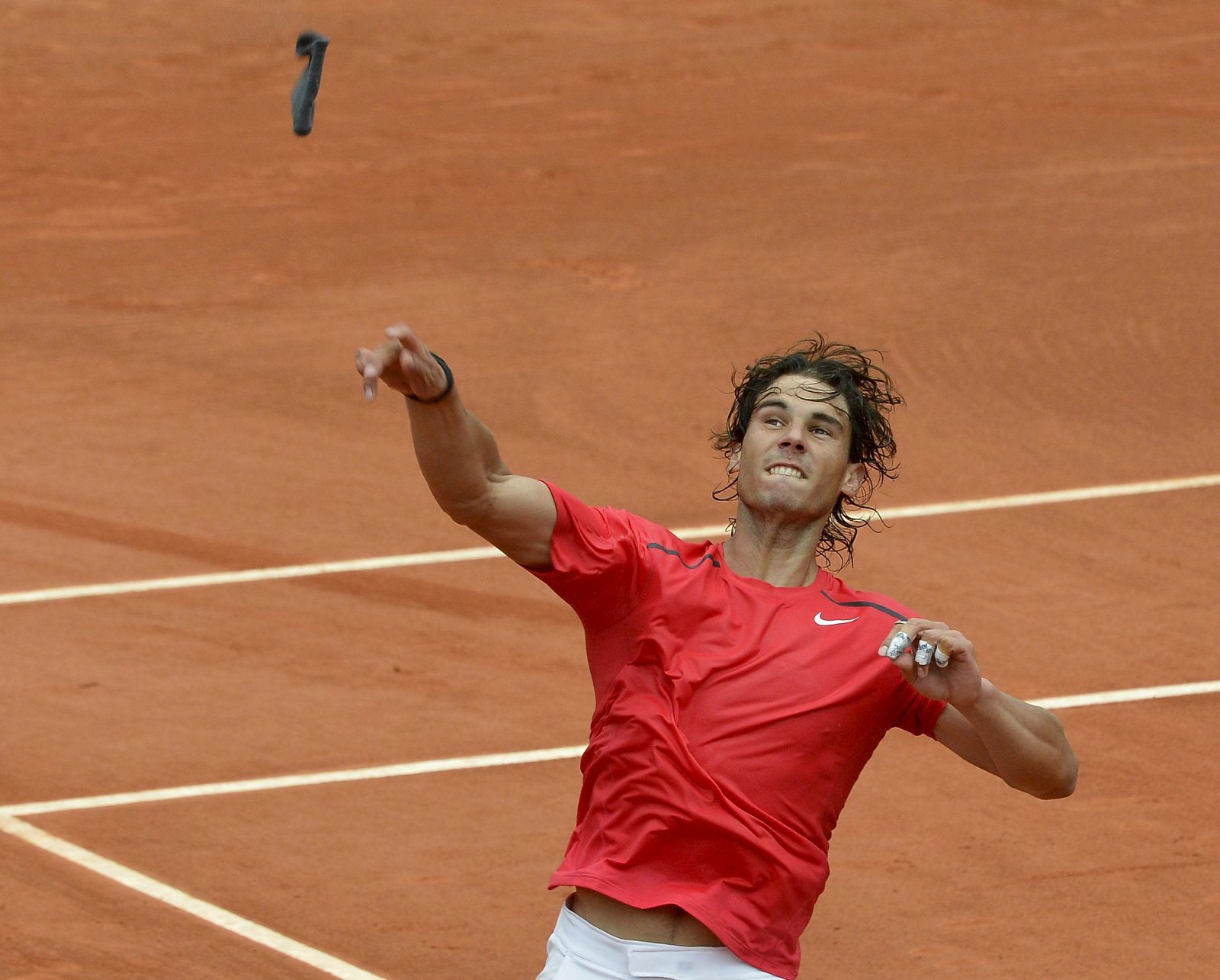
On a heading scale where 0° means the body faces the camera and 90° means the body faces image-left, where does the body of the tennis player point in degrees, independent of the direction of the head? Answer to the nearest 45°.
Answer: approximately 0°
